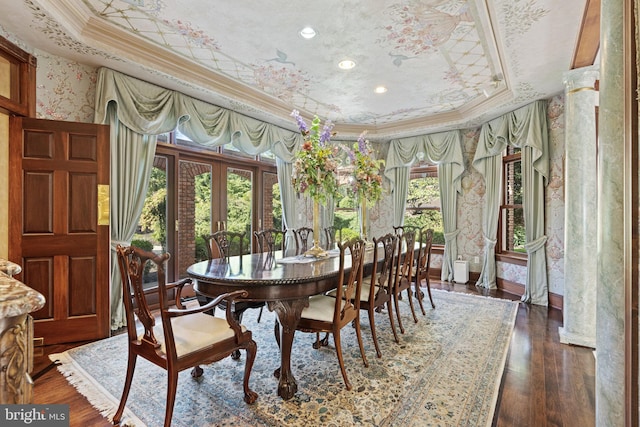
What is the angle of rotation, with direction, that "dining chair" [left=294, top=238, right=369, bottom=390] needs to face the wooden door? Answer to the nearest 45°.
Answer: approximately 45° to its left

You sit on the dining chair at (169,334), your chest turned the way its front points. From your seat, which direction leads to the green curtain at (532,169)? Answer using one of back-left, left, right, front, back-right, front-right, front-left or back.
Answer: front-right

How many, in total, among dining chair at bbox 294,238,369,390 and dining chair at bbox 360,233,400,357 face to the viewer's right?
0

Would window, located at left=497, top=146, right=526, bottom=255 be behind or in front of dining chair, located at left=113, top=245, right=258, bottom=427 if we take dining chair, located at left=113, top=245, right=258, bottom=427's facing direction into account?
in front

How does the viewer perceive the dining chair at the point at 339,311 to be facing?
facing away from the viewer and to the left of the viewer

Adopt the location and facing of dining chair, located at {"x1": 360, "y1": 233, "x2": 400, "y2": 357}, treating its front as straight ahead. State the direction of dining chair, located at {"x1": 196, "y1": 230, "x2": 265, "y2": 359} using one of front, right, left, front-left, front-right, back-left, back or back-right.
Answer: front-left

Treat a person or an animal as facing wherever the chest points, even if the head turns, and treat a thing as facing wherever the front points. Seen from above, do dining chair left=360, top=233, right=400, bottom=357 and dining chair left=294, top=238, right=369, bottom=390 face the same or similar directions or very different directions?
same or similar directions

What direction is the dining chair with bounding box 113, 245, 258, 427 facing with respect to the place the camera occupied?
facing away from the viewer and to the right of the viewer

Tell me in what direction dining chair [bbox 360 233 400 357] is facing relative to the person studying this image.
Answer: facing away from the viewer and to the left of the viewer

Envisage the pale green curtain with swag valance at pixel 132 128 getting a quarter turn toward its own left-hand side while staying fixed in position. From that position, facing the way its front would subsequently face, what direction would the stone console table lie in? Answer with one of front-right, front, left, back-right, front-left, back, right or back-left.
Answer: back-right

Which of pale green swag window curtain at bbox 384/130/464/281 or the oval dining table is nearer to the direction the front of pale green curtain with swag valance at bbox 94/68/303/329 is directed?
the oval dining table

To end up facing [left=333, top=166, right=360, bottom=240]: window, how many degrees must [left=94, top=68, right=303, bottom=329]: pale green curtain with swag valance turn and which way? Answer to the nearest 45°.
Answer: approximately 90° to its left

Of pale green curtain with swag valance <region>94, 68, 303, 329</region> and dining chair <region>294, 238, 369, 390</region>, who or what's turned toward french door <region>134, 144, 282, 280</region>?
the dining chair

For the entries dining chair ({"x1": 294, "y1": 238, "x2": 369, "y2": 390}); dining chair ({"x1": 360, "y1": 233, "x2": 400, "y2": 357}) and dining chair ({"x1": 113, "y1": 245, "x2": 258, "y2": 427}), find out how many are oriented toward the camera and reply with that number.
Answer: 0

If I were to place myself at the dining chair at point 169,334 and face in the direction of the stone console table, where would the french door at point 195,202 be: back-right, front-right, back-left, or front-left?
back-right

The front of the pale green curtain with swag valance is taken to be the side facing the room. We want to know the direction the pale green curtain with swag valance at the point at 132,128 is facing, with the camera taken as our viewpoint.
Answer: facing the viewer and to the right of the viewer

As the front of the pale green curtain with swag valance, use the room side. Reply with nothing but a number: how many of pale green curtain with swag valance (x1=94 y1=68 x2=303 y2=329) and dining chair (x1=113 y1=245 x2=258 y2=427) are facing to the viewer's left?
0

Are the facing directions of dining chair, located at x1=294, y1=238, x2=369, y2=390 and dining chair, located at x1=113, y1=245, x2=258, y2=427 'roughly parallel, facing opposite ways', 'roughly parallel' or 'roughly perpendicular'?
roughly perpendicular

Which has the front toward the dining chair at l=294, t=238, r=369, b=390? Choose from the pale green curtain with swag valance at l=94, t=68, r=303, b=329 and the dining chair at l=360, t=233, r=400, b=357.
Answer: the pale green curtain with swag valance
